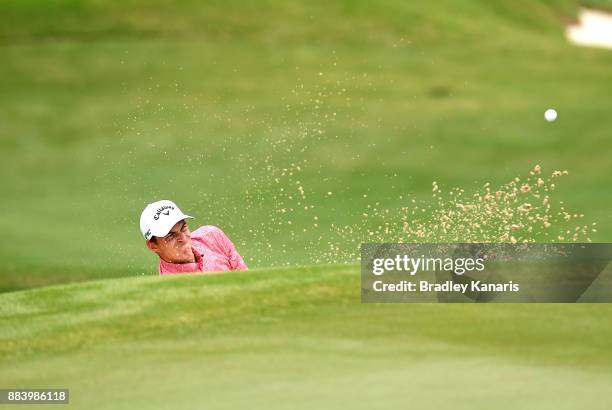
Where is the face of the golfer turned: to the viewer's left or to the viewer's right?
to the viewer's right

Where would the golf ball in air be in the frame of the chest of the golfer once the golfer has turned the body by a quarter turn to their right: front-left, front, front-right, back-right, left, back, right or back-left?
back

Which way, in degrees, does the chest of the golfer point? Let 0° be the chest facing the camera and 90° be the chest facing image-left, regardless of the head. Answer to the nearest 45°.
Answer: approximately 315°
